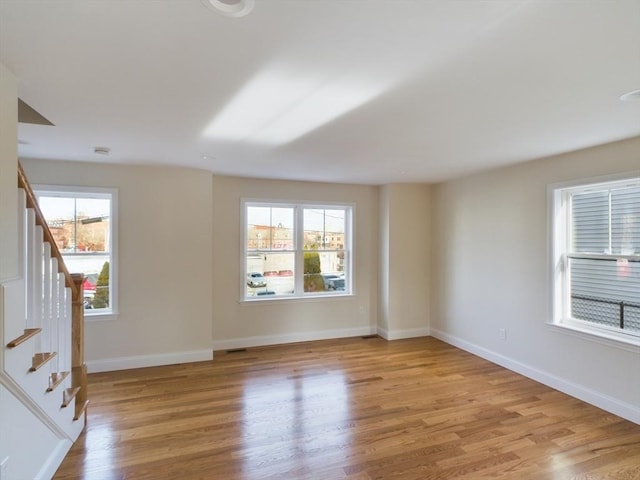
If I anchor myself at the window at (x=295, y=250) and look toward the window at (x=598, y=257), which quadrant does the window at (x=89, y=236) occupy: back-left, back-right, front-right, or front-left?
back-right

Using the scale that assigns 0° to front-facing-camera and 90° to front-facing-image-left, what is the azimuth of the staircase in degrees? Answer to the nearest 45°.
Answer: approximately 225°

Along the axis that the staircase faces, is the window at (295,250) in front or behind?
in front

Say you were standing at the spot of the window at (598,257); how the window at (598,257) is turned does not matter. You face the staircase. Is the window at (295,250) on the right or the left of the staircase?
right

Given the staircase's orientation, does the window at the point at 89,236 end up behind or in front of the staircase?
in front

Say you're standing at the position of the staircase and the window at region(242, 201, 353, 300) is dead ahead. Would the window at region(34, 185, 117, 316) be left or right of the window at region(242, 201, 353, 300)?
left
